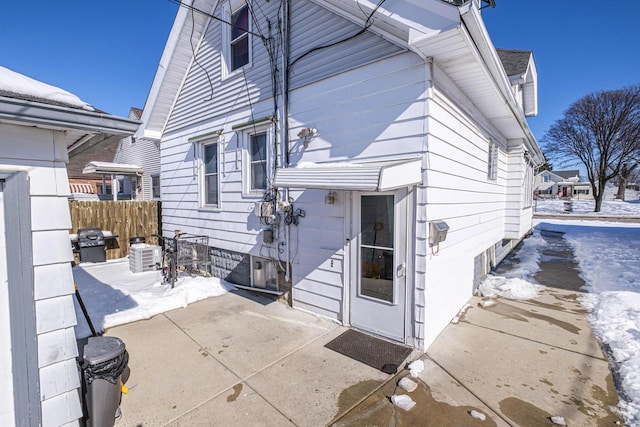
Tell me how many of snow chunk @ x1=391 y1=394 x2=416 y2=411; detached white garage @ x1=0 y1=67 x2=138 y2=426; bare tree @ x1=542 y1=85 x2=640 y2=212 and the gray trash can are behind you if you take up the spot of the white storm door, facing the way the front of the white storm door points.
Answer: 1

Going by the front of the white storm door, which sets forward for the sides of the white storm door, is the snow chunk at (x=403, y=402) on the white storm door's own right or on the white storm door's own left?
on the white storm door's own left

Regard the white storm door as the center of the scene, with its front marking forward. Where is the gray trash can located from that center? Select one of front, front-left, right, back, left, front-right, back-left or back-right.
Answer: front

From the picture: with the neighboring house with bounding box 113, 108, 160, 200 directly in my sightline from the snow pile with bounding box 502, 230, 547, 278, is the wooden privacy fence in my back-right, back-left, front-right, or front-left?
front-left

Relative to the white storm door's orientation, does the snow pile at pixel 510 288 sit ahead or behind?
behind

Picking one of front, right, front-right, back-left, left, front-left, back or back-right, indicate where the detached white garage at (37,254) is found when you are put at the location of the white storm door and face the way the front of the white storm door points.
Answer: front

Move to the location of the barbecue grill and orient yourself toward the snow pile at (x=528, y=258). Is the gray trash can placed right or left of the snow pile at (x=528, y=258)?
right
